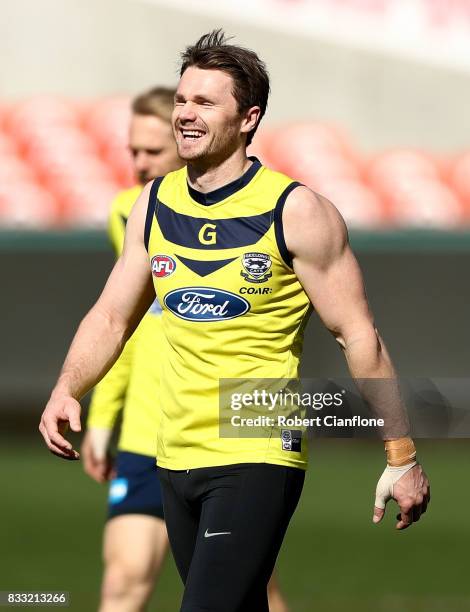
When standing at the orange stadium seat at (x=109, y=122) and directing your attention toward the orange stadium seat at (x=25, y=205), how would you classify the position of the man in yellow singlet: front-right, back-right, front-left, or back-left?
front-left

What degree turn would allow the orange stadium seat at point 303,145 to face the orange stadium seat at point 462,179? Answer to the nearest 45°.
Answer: approximately 90° to its left

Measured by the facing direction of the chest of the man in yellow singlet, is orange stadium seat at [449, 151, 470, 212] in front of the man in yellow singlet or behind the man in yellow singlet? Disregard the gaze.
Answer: behind

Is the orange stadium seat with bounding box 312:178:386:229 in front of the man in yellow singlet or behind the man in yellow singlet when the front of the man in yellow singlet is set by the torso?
behind

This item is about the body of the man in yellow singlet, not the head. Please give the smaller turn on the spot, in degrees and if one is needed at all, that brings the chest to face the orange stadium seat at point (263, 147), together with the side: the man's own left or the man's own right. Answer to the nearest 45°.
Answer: approximately 135° to the man's own right

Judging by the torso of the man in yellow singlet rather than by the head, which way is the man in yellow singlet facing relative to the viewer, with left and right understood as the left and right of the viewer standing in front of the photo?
facing the viewer and to the left of the viewer

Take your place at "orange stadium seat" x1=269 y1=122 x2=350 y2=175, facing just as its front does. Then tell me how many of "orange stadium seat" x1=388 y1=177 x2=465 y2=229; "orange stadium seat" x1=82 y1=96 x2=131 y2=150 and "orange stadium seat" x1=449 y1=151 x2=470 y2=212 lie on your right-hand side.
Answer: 1

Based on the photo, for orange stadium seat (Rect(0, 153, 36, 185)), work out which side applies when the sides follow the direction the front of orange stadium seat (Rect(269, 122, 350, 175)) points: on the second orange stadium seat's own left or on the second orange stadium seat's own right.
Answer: on the second orange stadium seat's own right

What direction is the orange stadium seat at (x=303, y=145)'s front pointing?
toward the camera

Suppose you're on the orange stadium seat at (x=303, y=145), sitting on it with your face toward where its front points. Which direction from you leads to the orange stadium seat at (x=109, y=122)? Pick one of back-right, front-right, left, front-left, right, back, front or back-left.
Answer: right

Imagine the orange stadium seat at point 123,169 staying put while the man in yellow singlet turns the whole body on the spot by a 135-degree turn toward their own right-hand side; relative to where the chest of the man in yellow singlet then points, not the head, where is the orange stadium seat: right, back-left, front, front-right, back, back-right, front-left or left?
front

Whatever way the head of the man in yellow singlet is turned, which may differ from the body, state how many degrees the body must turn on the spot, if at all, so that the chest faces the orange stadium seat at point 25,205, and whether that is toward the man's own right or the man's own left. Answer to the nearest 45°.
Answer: approximately 135° to the man's own right

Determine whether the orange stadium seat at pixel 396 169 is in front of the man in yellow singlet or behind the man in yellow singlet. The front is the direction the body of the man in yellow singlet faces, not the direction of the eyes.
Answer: behind

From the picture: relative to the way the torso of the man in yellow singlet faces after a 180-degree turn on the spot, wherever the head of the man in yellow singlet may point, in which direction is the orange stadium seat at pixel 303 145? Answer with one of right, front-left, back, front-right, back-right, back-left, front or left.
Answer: front-left

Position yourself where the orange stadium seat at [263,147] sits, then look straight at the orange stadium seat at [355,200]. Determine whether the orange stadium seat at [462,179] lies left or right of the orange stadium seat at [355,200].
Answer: left

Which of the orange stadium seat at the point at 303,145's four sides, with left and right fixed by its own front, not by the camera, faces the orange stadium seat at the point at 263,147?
right

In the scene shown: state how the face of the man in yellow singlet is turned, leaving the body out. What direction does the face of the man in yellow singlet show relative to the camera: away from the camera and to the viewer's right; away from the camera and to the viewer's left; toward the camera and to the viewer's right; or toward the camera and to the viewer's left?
toward the camera and to the viewer's left
